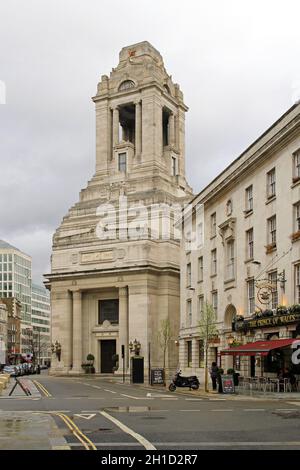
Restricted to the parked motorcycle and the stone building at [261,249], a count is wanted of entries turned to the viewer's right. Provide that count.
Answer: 0

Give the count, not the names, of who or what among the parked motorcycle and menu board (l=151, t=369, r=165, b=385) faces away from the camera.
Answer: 0

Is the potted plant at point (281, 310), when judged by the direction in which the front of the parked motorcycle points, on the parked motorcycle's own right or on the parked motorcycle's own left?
on the parked motorcycle's own left

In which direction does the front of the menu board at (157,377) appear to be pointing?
toward the camera

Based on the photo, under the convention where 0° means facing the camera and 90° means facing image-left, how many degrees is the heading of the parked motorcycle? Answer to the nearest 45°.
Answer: approximately 45°

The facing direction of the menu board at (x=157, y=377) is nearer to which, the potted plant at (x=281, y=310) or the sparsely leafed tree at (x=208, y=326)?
the potted plant

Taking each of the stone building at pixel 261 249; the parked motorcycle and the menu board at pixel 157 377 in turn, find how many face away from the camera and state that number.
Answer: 0

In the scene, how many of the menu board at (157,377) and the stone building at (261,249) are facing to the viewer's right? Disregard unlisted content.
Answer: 0

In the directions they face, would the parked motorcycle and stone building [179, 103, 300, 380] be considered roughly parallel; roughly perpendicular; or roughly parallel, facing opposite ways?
roughly parallel
